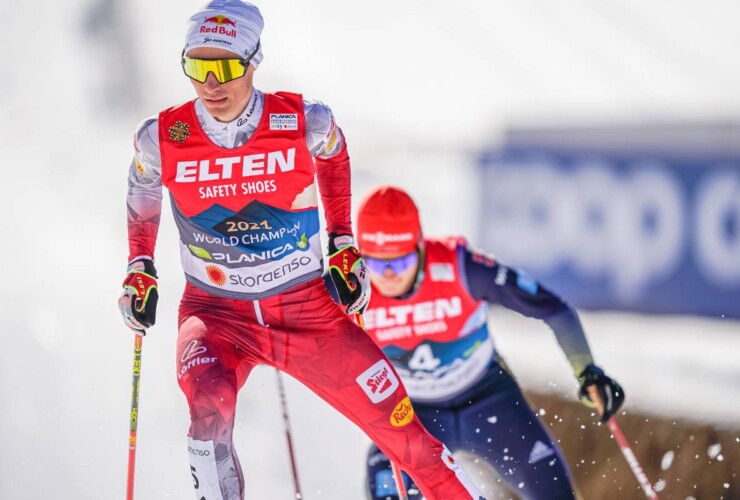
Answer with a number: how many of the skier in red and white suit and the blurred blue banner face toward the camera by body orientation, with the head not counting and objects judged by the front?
2

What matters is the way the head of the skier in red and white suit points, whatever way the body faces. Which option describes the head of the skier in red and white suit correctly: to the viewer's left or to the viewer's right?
to the viewer's left

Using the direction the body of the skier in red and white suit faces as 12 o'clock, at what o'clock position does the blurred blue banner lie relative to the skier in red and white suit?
The blurred blue banner is roughly at 7 o'clock from the skier in red and white suit.

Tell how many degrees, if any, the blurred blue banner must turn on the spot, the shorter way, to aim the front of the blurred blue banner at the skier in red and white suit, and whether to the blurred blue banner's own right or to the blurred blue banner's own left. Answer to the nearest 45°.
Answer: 0° — it already faces them

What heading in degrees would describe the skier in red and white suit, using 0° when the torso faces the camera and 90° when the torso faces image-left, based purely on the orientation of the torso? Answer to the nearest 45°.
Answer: approximately 0°

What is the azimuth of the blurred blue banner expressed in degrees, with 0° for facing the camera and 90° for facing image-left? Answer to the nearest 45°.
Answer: approximately 0°
